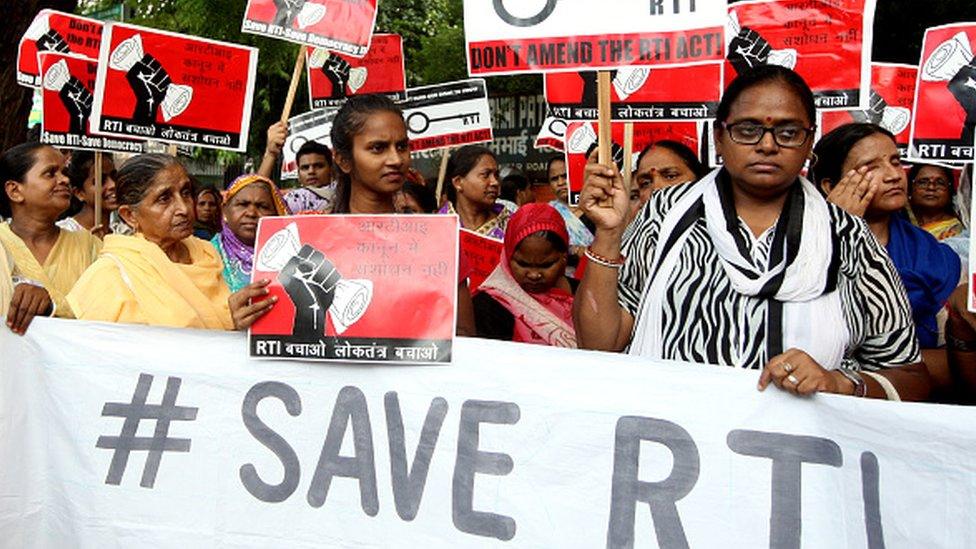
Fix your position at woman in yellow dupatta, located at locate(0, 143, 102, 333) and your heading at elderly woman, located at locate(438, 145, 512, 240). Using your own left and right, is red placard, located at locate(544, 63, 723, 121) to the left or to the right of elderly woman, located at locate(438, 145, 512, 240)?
right

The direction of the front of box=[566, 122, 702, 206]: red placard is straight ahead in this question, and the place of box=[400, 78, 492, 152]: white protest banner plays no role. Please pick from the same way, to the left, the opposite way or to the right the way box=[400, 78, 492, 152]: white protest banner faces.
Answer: the same way

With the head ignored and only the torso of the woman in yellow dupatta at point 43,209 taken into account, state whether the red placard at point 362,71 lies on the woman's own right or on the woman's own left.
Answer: on the woman's own left

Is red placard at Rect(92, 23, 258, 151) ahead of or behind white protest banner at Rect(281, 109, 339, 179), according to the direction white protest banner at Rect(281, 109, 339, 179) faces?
ahead

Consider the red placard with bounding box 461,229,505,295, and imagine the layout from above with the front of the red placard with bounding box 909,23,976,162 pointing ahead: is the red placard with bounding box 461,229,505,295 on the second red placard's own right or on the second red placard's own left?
on the second red placard's own right

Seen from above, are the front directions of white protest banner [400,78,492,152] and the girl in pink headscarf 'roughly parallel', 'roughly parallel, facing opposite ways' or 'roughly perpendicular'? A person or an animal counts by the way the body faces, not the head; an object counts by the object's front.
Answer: roughly parallel

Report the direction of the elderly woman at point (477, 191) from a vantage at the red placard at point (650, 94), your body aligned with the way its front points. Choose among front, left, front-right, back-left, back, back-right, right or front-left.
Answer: back-right

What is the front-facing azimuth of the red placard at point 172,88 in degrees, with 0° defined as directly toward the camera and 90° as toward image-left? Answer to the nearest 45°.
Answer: approximately 0°

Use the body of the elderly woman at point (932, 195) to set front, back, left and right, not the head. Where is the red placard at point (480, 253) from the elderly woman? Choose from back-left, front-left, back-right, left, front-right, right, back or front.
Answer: front-right

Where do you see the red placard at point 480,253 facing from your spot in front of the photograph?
facing the viewer

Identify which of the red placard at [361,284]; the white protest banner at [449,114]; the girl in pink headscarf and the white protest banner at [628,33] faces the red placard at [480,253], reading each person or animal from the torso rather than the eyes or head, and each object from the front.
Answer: the white protest banner at [449,114]

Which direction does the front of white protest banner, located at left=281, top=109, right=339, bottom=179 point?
toward the camera

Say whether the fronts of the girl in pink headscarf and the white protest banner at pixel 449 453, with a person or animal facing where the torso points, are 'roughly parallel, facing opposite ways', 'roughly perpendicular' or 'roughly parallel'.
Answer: roughly parallel

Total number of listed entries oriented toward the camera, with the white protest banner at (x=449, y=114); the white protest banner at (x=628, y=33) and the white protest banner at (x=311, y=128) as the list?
3

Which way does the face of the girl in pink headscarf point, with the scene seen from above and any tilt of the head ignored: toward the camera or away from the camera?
toward the camera

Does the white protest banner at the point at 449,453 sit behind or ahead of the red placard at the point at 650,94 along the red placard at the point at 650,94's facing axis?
ahead

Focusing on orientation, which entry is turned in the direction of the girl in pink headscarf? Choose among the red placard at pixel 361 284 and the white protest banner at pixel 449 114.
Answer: the white protest banner

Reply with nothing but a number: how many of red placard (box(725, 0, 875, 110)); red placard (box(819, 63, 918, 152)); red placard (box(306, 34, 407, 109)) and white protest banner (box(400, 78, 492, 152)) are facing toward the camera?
4

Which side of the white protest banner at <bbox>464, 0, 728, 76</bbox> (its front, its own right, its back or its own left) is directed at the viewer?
front
